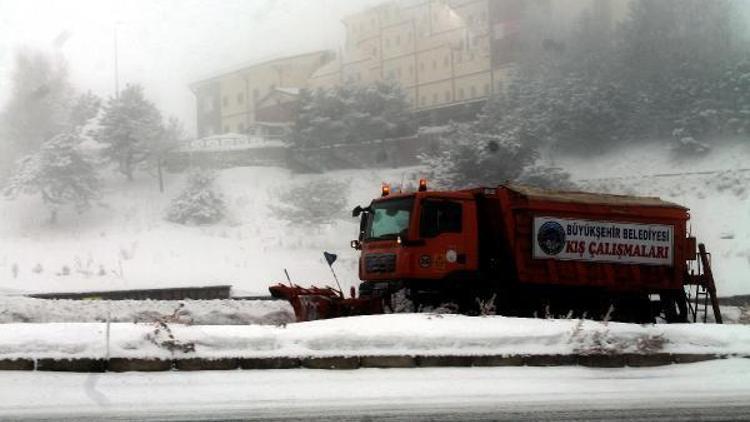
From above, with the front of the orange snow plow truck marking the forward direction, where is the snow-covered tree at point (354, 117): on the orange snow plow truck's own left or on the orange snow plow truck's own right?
on the orange snow plow truck's own right

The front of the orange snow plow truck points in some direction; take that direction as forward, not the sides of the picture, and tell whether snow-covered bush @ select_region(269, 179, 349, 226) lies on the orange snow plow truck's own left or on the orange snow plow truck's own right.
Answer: on the orange snow plow truck's own right

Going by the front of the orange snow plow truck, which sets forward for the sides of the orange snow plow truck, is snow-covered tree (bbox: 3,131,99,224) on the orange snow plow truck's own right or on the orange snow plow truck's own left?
on the orange snow plow truck's own right

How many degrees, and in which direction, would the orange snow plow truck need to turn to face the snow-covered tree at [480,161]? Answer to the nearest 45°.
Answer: approximately 135° to its right

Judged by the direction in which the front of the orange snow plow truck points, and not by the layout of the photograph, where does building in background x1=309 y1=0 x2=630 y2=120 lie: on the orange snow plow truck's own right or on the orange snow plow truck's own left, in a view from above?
on the orange snow plow truck's own right

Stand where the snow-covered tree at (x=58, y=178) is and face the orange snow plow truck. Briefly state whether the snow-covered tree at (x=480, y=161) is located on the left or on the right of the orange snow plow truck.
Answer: left

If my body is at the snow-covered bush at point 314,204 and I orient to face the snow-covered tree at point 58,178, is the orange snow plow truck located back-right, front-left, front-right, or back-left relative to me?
back-left

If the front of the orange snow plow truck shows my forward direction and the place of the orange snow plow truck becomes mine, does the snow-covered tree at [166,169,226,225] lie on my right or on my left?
on my right

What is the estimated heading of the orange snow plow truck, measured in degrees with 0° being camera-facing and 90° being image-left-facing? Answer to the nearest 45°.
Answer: approximately 45°
